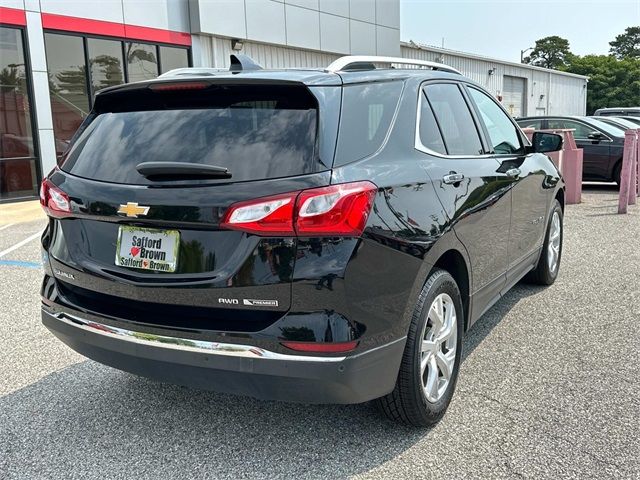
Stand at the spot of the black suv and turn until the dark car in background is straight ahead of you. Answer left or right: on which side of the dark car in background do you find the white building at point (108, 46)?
left

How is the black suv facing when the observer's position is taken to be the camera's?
facing away from the viewer and to the right of the viewer

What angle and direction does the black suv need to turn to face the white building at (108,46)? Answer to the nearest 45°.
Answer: approximately 45° to its left

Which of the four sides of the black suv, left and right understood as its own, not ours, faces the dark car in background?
front

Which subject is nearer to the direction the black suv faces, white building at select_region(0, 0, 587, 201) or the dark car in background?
the dark car in background
